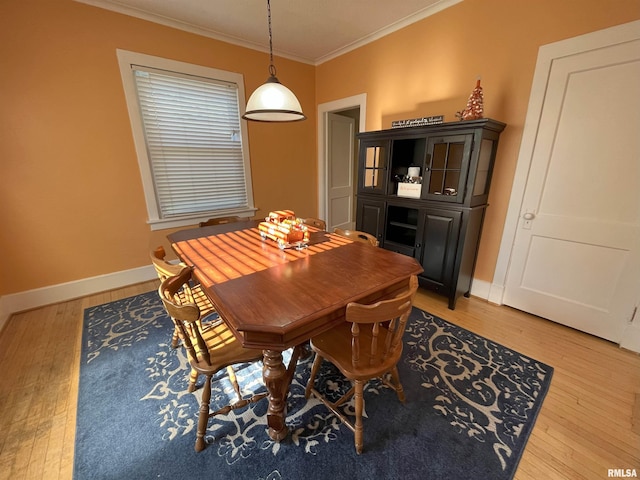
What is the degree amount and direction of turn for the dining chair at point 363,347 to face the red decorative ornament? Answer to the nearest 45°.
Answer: approximately 90° to its right

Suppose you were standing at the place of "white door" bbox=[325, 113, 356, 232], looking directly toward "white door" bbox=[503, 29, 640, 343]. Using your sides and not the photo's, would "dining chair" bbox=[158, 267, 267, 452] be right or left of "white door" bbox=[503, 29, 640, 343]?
right

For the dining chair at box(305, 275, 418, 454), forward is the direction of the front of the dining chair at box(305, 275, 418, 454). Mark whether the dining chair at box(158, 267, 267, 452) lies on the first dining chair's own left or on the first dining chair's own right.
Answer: on the first dining chair's own left

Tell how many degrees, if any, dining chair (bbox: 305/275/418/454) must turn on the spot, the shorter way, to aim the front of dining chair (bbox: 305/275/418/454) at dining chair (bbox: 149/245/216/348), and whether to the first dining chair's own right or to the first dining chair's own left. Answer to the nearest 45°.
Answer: approximately 45° to the first dining chair's own left

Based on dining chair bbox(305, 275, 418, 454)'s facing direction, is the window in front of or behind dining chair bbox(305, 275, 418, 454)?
in front

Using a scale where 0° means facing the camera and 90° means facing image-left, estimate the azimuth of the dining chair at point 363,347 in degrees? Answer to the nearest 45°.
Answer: approximately 135°

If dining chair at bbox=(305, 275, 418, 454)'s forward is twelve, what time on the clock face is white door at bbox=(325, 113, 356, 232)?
The white door is roughly at 1 o'clock from the dining chair.

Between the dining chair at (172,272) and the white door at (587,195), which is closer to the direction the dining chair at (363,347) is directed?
the dining chair

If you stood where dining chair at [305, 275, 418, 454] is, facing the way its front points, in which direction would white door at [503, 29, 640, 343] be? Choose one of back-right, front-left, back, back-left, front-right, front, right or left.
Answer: right
